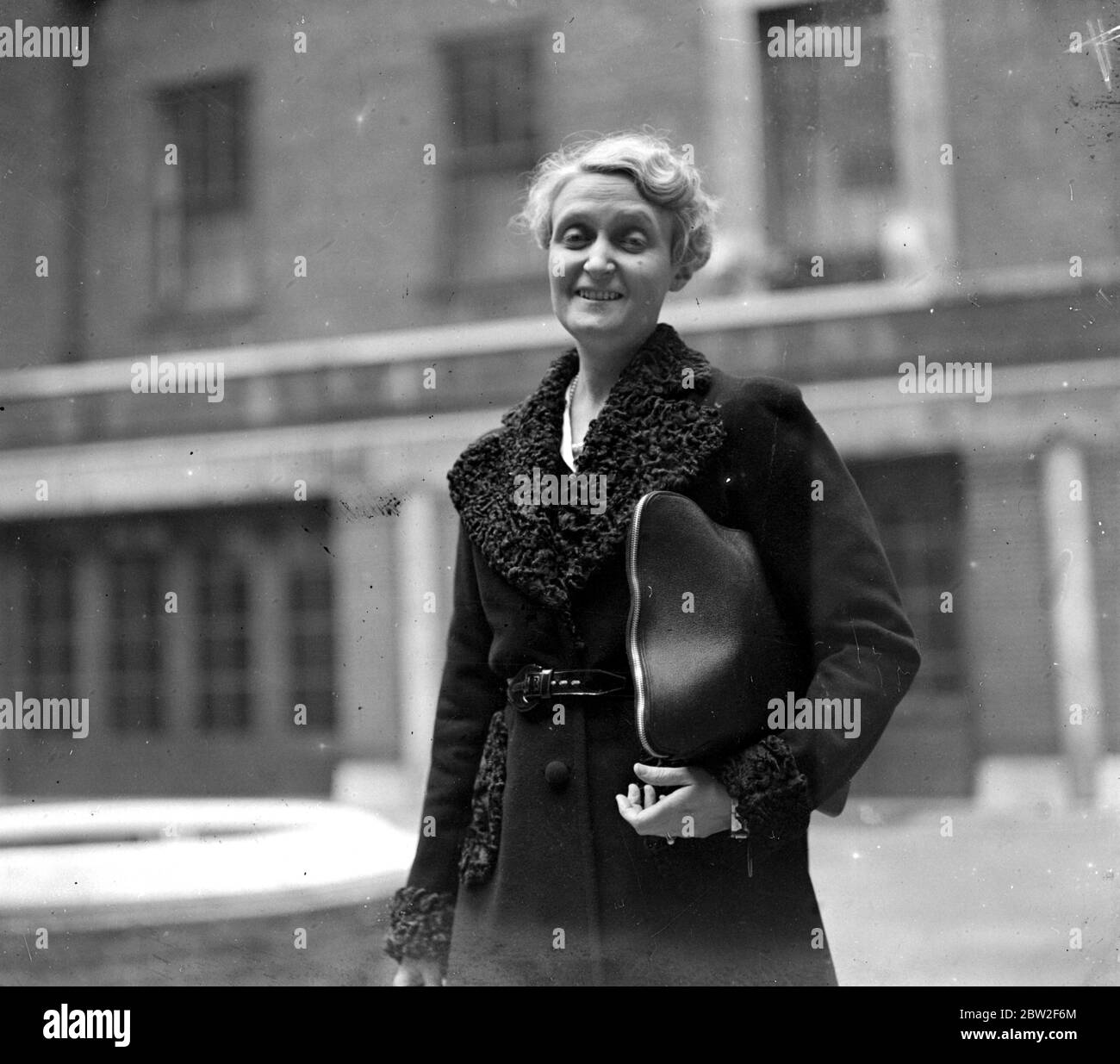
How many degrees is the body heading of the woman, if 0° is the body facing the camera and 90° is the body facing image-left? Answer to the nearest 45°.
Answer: approximately 45°

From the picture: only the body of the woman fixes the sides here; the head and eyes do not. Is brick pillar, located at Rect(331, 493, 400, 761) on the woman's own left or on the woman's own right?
on the woman's own right

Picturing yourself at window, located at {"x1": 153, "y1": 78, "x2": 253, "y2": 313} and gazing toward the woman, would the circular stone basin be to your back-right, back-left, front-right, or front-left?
front-right
